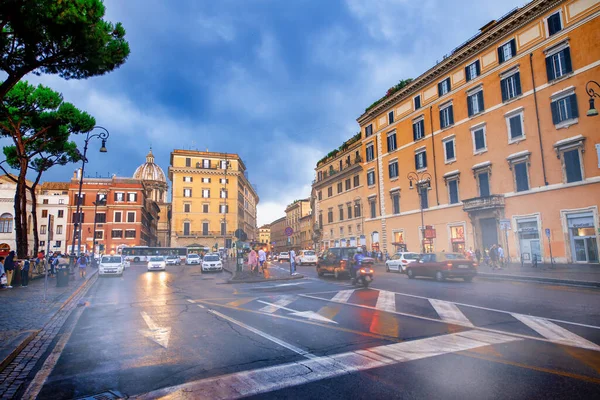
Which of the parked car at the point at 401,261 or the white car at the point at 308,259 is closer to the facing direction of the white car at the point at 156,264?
the parked car

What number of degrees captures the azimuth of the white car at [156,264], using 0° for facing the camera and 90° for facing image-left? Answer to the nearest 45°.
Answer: approximately 0°

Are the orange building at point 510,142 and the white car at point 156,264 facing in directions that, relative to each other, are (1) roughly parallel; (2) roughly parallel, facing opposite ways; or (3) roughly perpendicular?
roughly perpendicular

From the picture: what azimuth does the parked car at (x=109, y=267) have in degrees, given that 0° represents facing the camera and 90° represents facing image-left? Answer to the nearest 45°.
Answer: approximately 0°

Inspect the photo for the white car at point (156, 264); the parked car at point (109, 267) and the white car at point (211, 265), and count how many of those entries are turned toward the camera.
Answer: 3

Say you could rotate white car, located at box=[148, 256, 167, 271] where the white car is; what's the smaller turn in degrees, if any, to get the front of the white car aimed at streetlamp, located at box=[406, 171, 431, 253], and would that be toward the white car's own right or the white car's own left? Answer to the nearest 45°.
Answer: approximately 90° to the white car's own left

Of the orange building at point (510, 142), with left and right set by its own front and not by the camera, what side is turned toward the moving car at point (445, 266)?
front

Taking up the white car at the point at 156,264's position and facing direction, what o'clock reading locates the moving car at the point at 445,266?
The moving car is roughly at 11 o'clock from the white car.
